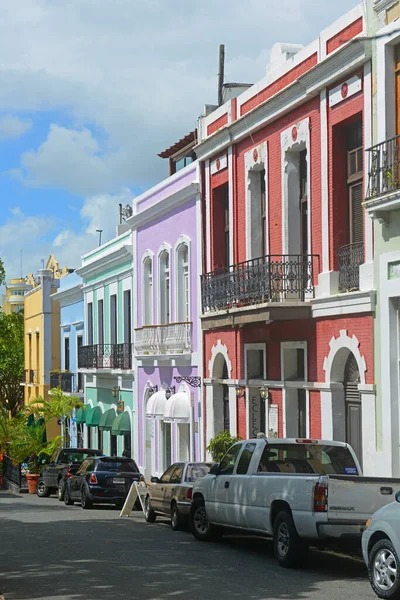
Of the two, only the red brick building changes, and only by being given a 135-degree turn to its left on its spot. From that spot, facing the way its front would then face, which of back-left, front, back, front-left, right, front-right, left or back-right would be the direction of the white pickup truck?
right

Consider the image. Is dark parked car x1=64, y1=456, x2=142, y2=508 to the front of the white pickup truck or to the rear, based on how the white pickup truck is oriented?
to the front

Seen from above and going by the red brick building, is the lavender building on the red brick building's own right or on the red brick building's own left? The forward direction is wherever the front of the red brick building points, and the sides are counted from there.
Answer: on the red brick building's own right

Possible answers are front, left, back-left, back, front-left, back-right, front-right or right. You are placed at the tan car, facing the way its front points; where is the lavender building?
front-right

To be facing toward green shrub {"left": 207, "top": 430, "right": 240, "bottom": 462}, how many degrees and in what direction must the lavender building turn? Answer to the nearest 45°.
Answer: approximately 45° to its left

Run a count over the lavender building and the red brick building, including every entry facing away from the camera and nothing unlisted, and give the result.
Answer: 0

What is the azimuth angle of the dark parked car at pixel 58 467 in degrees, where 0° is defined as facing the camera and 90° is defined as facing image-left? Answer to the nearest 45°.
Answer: approximately 135°

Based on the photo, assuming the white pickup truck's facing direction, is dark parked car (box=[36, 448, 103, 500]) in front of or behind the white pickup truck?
in front

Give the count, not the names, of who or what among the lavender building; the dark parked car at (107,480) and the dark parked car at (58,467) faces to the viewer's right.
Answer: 0

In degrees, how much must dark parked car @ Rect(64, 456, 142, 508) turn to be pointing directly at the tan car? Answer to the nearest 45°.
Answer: approximately 135° to its left

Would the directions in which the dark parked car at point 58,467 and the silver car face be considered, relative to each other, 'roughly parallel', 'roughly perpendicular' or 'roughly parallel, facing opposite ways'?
roughly parallel

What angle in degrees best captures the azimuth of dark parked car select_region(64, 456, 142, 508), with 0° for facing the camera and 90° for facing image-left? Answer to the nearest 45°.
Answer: approximately 135°

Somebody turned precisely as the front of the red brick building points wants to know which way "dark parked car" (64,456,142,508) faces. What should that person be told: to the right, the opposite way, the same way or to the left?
to the right
